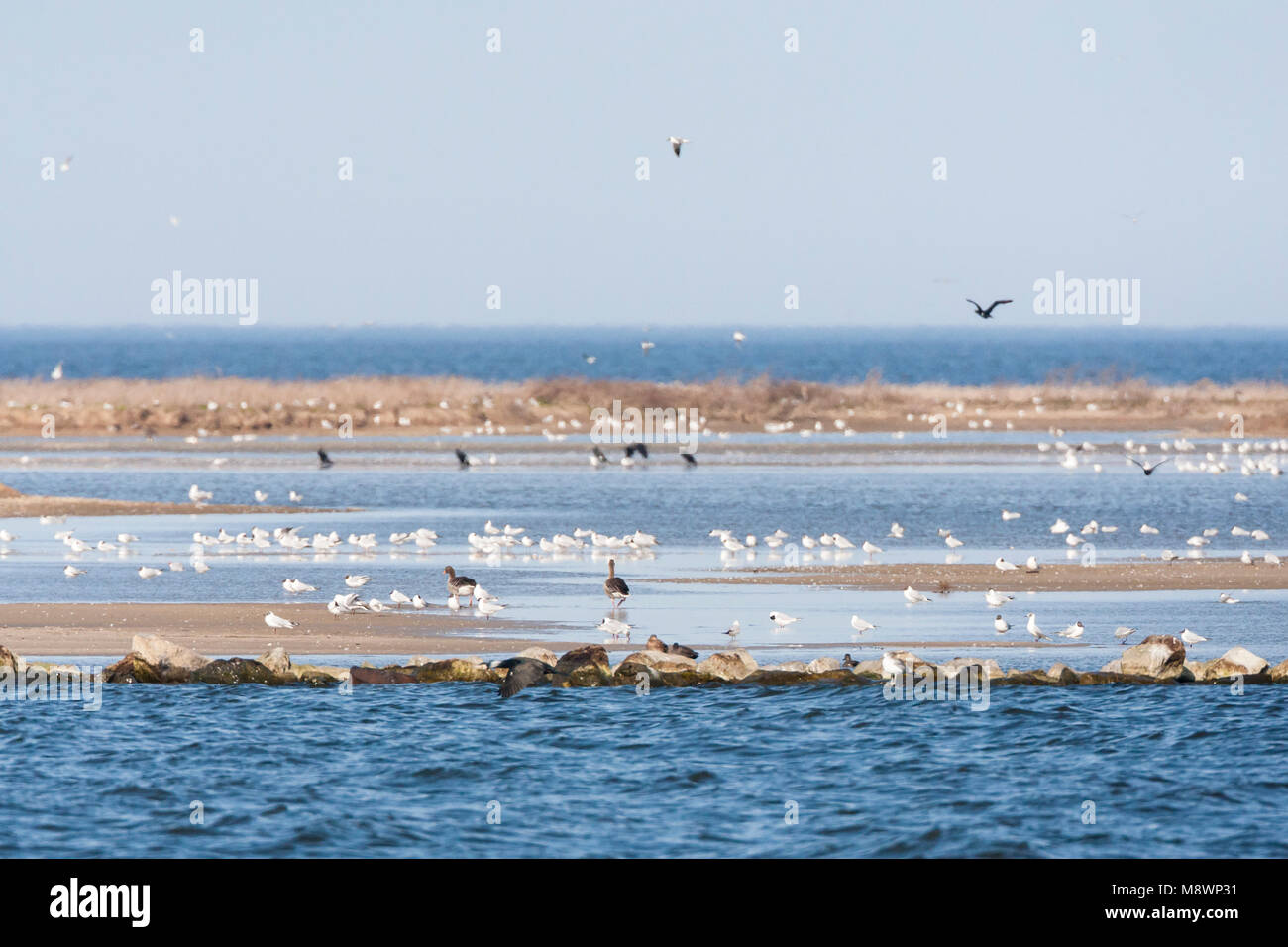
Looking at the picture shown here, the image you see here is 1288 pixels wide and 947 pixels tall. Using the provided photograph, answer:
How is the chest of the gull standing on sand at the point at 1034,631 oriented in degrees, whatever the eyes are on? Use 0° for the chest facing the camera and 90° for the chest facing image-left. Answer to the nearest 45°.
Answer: approximately 90°

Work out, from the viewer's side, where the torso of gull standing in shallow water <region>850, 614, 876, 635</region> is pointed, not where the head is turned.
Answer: to the viewer's left

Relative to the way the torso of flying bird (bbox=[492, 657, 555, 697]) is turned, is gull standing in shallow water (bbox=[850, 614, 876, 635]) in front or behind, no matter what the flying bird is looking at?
behind

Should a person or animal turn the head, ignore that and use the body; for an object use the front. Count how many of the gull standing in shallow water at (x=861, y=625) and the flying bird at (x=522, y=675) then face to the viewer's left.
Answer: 2

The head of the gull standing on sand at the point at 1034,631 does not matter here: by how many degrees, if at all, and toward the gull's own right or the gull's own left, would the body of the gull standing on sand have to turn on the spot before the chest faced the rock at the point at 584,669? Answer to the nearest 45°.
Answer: approximately 45° to the gull's own left
